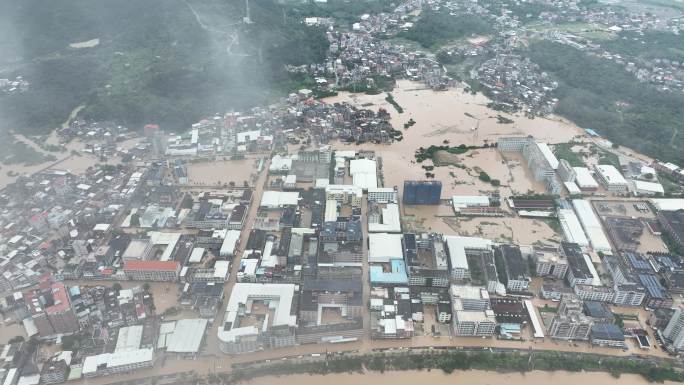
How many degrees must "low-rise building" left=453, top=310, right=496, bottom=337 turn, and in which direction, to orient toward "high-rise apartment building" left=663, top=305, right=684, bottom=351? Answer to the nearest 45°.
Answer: approximately 90° to its left

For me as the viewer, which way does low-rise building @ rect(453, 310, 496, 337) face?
facing the viewer

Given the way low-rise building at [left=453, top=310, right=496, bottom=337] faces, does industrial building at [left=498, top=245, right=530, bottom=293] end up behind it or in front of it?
behind

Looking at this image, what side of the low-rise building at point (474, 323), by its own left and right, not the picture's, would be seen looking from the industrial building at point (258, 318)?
right

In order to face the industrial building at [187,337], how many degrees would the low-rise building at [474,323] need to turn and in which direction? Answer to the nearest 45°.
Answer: approximately 45° to its right

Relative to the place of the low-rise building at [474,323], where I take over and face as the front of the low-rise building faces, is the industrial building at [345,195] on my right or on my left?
on my right

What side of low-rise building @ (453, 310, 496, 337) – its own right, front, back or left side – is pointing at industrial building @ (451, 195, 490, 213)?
back

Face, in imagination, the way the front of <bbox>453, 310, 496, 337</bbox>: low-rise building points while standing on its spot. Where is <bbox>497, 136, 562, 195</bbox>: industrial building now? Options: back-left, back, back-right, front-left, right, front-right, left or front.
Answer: back
